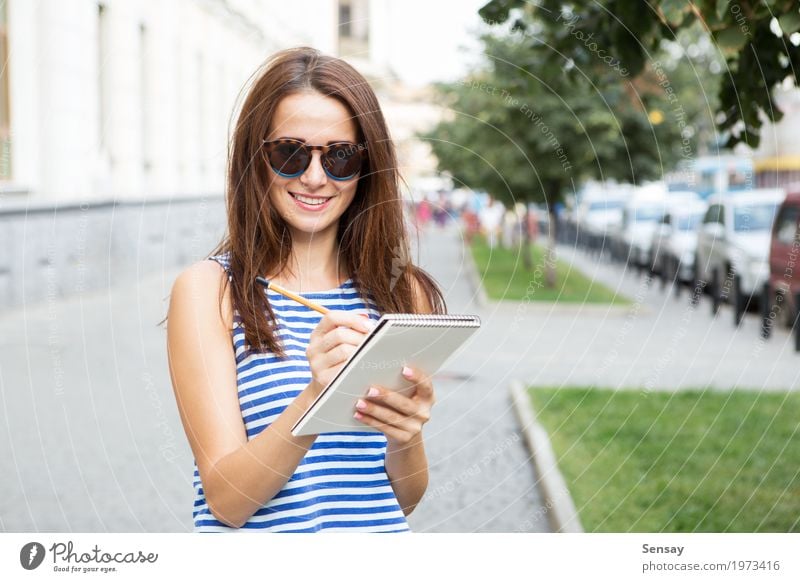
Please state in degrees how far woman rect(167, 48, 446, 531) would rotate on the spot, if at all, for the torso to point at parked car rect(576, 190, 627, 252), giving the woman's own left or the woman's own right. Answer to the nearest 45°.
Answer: approximately 180°

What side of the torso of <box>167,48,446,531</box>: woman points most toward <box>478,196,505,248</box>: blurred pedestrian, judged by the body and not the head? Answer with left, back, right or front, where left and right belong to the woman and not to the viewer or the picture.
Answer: back

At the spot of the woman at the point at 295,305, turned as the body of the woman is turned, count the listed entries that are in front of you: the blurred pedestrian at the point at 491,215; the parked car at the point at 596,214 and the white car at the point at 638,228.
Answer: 0

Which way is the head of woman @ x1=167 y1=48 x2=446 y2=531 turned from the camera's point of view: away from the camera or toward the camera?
toward the camera

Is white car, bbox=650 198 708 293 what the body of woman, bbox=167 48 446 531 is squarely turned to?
no

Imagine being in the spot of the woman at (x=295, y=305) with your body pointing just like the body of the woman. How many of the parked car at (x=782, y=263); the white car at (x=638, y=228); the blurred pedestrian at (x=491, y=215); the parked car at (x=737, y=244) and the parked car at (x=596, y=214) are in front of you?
0

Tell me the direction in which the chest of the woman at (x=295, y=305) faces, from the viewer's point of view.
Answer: toward the camera

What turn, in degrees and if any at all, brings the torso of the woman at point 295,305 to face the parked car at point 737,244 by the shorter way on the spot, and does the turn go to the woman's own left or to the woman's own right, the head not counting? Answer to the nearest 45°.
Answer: approximately 135° to the woman's own left

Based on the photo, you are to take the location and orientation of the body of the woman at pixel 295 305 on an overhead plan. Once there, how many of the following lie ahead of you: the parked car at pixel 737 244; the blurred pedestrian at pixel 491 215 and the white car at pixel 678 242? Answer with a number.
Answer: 0

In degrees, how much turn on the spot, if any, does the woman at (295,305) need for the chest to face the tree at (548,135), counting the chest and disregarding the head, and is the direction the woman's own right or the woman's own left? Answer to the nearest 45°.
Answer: approximately 180°

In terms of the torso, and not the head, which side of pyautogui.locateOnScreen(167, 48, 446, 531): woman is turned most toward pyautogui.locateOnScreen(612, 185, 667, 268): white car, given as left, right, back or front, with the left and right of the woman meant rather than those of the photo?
back

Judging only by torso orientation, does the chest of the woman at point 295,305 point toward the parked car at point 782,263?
no

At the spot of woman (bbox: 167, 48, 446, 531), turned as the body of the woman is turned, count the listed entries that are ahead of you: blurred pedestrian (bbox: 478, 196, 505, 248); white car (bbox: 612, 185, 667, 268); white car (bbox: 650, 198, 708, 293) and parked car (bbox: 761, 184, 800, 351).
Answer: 0
